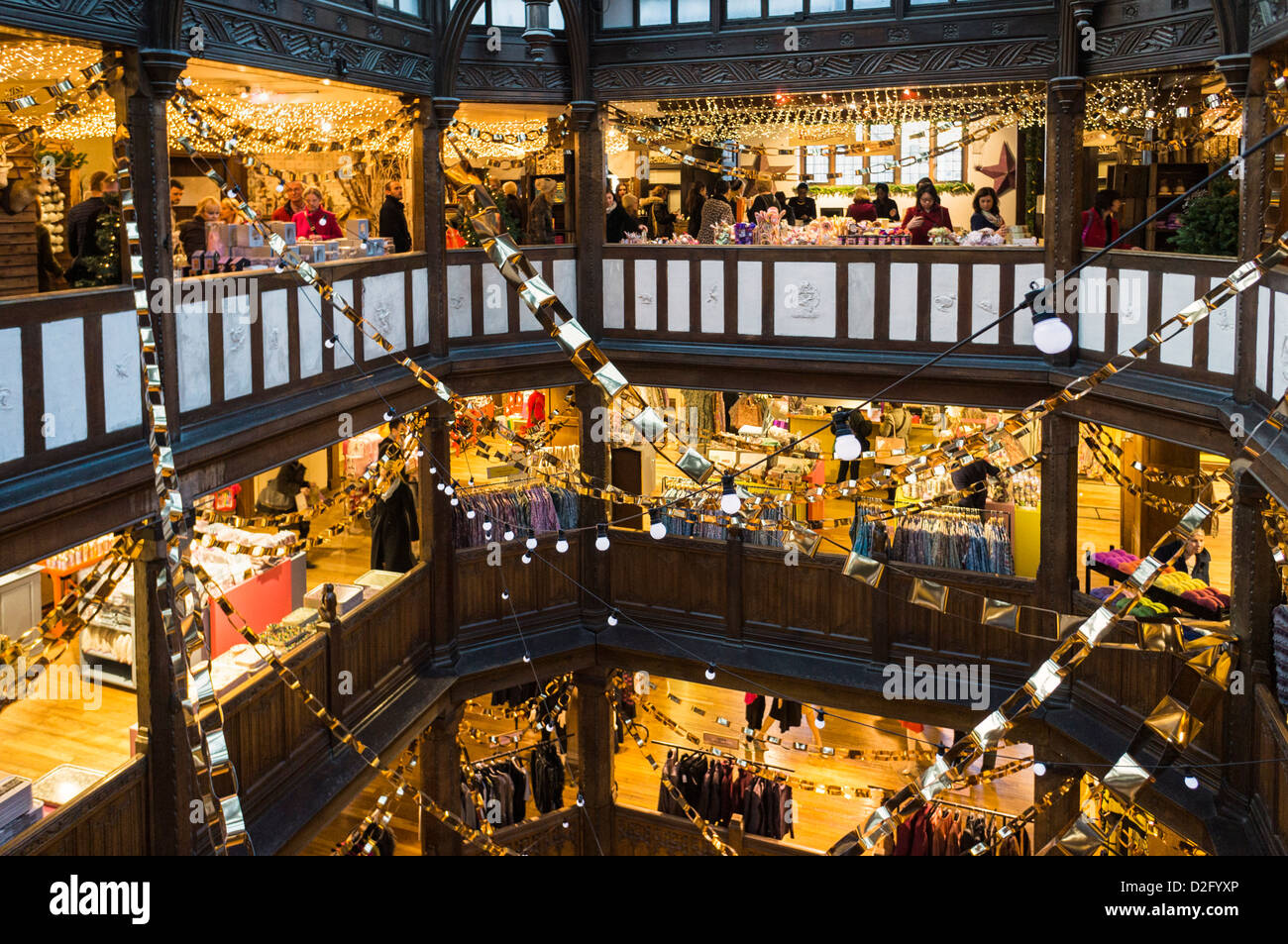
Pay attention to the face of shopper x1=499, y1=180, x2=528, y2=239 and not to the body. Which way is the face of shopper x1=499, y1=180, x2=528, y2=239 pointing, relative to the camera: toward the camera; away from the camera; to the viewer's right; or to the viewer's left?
away from the camera

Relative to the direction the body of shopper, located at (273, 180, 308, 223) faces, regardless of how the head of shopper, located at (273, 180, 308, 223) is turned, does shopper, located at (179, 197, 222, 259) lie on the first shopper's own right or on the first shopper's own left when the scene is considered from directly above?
on the first shopper's own right

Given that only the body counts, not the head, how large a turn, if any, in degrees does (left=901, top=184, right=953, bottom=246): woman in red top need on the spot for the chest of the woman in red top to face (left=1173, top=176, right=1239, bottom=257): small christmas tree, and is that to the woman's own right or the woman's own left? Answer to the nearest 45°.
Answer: approximately 45° to the woman's own left

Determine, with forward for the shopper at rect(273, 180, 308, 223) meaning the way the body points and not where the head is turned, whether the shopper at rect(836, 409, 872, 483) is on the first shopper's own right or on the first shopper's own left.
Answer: on the first shopper's own left

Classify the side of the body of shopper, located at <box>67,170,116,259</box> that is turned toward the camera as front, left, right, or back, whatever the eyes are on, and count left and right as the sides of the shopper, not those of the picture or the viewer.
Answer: right
